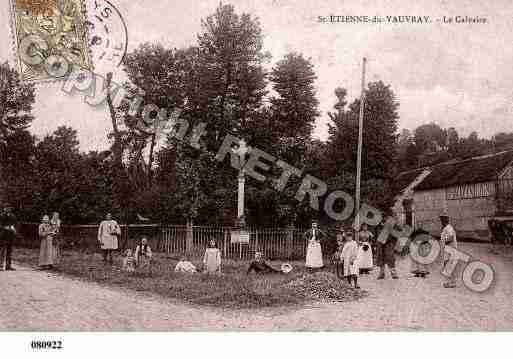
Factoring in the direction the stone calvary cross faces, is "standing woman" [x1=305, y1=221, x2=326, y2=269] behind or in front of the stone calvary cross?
in front

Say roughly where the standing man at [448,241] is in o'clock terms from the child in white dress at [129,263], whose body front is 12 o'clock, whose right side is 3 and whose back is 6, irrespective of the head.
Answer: The standing man is roughly at 10 o'clock from the child in white dress.

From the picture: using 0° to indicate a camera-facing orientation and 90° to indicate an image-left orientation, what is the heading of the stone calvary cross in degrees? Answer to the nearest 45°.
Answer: approximately 0°

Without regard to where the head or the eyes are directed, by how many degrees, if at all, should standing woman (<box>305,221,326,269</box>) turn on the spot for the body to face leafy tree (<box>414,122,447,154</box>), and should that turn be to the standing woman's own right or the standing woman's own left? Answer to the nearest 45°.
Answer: approximately 135° to the standing woman's own left

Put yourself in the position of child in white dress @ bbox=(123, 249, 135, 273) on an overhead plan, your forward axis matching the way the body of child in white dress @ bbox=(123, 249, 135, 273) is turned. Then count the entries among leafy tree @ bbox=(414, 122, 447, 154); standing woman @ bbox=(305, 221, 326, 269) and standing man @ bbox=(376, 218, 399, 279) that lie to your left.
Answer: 3
